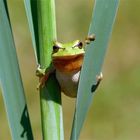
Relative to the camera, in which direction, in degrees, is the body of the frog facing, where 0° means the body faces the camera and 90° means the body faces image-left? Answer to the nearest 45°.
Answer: approximately 0°
